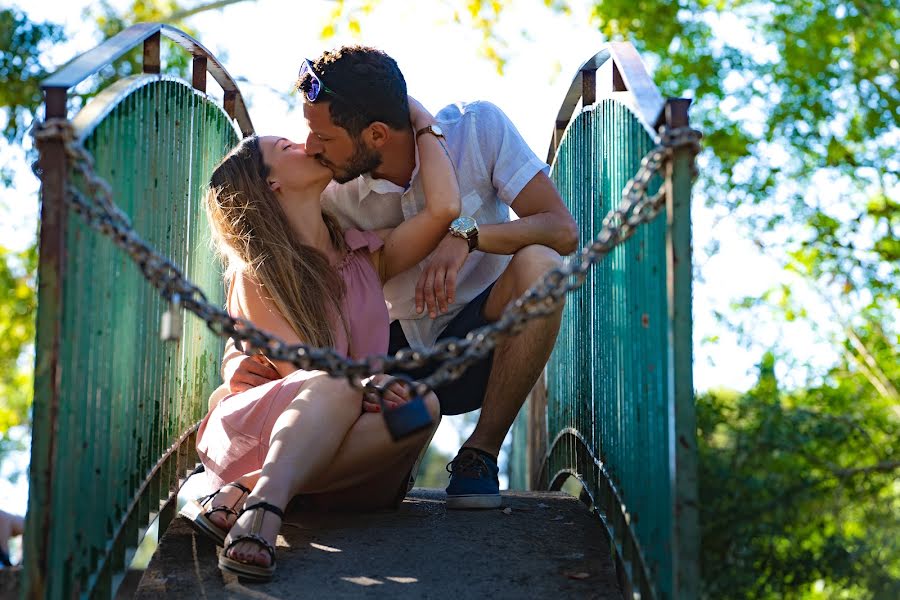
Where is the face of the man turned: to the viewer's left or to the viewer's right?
to the viewer's left

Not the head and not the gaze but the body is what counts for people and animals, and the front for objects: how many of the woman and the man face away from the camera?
0

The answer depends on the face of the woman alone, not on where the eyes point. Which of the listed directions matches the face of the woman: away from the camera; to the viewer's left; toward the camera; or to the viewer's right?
to the viewer's right

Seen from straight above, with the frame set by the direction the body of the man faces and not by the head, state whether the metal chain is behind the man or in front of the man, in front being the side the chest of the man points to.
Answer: in front

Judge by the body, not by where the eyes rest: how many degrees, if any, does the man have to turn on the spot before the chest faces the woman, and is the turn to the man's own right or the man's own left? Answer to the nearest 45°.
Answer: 0° — they already face them

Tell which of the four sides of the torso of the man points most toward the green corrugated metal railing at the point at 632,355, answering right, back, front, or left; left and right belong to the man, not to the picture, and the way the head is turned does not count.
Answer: left

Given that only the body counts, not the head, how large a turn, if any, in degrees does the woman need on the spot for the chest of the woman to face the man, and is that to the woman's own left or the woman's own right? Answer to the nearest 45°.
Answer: approximately 90° to the woman's own left

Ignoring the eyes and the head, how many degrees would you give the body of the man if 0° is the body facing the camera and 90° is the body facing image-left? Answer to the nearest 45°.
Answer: approximately 45°
